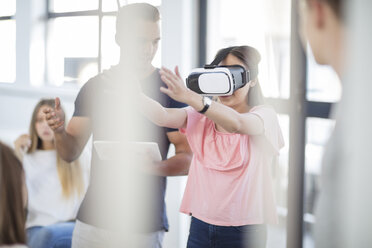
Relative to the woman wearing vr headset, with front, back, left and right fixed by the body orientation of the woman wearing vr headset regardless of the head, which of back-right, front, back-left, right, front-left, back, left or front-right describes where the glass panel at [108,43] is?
right

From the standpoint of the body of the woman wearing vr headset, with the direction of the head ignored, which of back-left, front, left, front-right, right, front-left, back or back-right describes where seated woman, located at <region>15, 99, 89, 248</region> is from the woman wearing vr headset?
right

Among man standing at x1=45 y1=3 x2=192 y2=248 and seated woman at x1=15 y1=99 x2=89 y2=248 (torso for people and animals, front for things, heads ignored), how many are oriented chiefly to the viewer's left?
0

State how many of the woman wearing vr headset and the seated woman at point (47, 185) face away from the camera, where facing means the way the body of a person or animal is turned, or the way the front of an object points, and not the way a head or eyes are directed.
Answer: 0

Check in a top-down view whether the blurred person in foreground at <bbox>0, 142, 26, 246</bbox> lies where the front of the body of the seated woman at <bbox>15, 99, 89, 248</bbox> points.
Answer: yes
